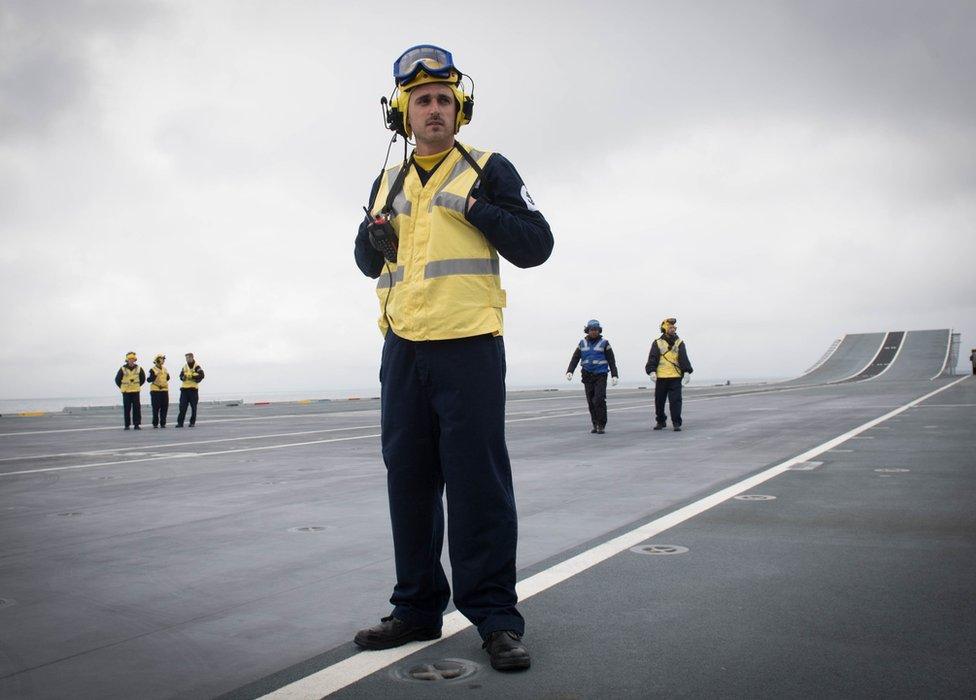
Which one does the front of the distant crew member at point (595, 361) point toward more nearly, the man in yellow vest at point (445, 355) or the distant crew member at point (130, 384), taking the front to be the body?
the man in yellow vest

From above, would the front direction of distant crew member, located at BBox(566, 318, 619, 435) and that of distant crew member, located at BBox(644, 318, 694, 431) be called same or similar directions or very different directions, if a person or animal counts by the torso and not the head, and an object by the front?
same or similar directions

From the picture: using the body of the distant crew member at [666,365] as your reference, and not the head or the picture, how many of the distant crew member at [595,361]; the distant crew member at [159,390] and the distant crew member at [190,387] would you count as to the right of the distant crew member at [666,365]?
3

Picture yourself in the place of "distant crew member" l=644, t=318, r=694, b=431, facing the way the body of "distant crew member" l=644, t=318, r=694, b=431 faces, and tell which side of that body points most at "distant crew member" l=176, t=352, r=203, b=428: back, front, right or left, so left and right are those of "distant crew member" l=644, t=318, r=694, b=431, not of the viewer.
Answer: right

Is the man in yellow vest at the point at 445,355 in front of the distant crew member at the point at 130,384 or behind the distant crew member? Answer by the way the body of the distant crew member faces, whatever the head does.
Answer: in front

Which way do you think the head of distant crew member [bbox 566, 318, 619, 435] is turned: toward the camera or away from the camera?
toward the camera

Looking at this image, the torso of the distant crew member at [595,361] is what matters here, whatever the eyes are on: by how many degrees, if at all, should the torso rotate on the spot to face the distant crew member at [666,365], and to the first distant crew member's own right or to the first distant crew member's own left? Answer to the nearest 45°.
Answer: approximately 90° to the first distant crew member's own left

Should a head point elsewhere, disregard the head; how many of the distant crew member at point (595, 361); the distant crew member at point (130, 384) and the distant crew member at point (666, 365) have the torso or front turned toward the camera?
3

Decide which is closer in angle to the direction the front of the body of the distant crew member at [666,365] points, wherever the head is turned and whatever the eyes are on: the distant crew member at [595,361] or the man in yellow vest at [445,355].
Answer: the man in yellow vest

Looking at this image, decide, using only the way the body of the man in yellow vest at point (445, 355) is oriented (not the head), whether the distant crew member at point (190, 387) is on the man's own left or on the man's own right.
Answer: on the man's own right

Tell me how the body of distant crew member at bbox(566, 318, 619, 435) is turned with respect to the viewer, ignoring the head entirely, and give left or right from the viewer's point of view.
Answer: facing the viewer

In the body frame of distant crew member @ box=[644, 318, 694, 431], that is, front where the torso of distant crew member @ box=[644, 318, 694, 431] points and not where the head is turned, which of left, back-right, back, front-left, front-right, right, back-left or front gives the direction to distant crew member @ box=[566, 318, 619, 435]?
right

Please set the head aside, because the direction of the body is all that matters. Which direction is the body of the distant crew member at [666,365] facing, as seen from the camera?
toward the camera
